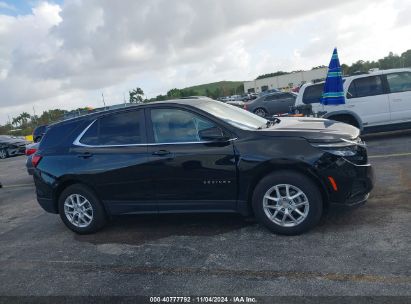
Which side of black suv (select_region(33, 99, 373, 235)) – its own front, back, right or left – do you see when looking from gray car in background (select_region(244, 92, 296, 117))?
left

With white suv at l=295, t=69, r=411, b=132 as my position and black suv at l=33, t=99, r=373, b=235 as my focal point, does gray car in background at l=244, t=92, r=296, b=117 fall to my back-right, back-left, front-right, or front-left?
back-right

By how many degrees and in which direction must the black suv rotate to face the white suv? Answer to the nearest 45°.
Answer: approximately 45° to its left

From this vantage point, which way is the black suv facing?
to the viewer's right
